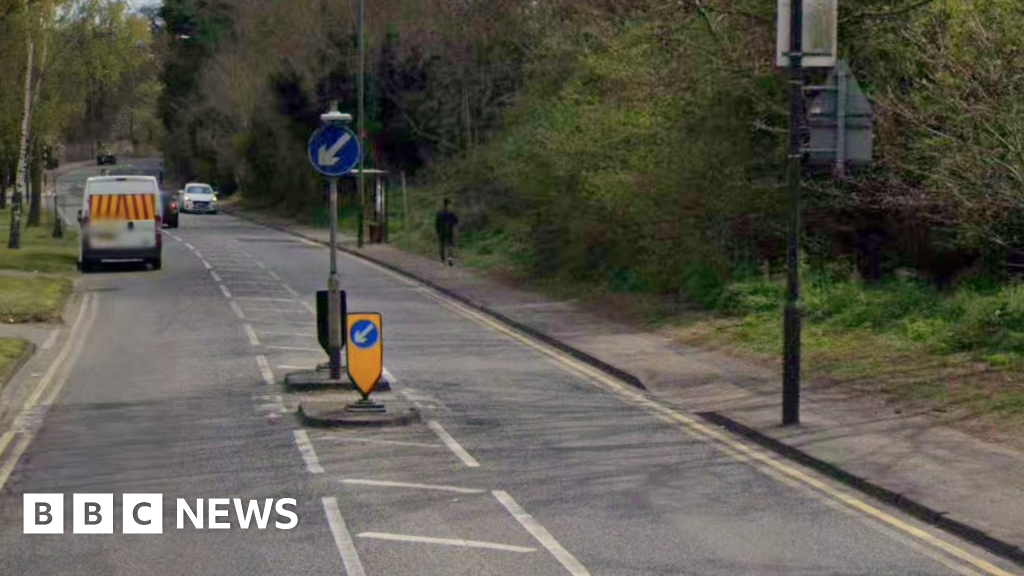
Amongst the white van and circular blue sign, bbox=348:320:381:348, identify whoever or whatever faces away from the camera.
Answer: the white van

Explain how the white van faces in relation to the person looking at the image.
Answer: facing away from the viewer

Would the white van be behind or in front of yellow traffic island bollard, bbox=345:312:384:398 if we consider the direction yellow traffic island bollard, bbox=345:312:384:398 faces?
behind

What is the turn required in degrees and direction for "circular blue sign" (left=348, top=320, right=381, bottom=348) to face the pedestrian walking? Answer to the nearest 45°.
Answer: approximately 180°

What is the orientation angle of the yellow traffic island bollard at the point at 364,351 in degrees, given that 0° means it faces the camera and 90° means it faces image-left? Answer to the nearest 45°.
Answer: approximately 0°

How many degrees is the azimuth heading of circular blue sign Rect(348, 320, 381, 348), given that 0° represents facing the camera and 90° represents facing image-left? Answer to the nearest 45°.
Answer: approximately 0°

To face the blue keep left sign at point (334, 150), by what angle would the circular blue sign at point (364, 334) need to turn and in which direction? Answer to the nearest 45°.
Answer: approximately 180°

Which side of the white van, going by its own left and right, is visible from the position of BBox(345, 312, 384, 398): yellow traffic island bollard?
back

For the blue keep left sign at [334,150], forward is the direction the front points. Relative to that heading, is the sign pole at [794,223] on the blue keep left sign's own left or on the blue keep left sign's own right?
on the blue keep left sign's own left

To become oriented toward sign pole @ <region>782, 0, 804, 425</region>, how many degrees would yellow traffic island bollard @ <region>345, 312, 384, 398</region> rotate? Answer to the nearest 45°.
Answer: approximately 90° to its left
